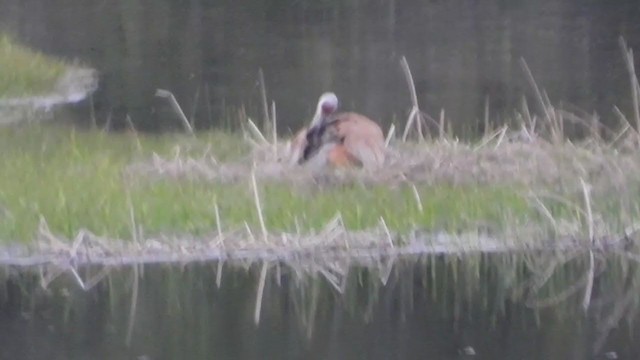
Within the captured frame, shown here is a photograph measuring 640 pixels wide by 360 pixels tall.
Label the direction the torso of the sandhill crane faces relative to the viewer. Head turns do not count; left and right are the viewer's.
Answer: facing the viewer and to the left of the viewer
